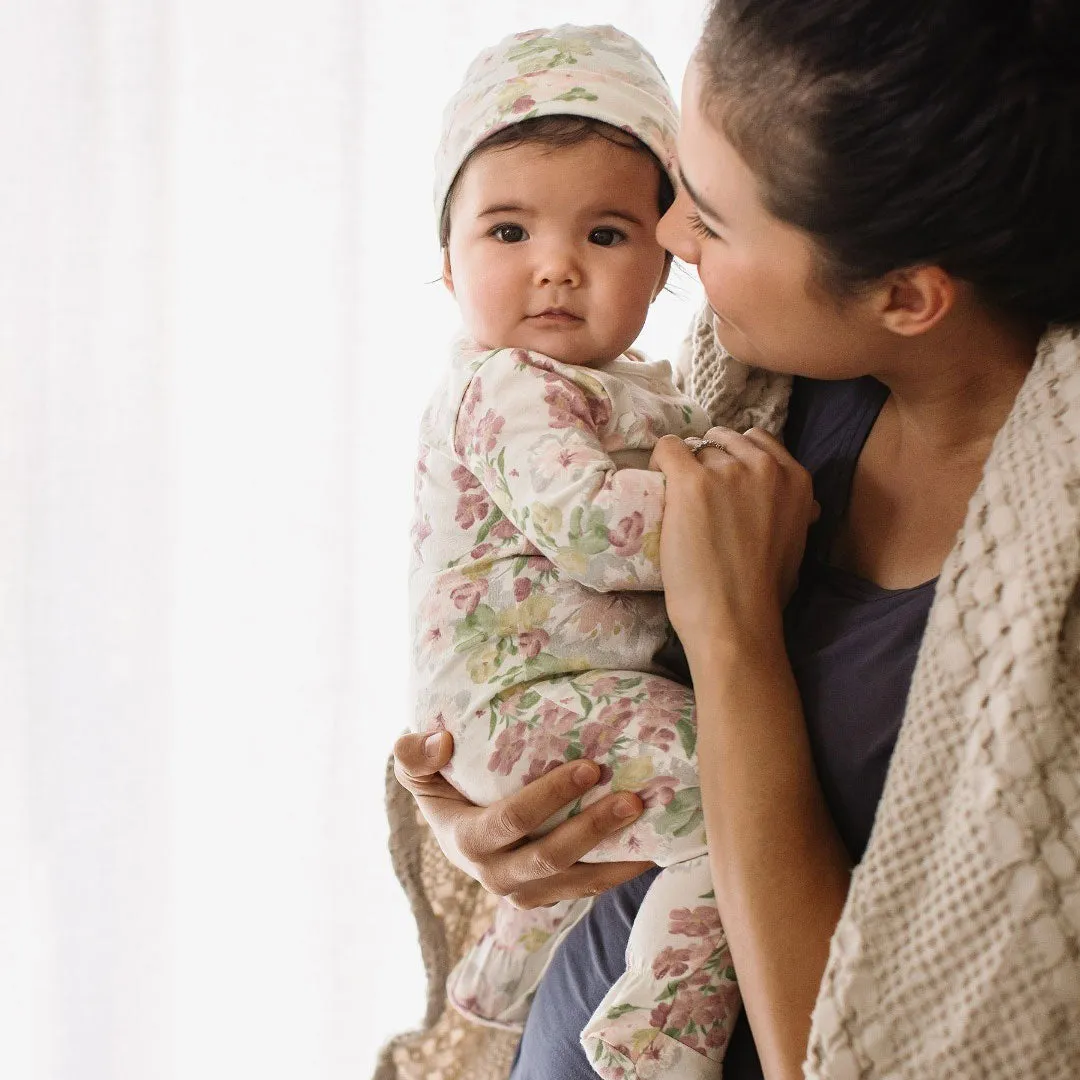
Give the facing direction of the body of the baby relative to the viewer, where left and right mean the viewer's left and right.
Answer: facing the viewer and to the right of the viewer

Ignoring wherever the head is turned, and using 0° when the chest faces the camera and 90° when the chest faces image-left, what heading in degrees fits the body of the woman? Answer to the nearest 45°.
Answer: approximately 45°
